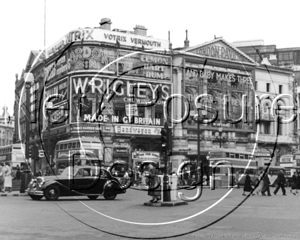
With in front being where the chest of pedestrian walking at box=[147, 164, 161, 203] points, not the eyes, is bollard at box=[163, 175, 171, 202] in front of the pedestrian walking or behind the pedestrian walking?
behind

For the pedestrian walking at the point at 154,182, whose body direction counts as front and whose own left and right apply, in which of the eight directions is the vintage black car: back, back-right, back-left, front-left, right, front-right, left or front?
front-right

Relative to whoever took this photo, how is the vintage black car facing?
facing the viewer and to the left of the viewer

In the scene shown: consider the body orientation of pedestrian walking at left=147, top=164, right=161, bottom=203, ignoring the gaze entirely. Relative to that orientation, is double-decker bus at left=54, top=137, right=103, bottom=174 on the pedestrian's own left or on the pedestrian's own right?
on the pedestrian's own right

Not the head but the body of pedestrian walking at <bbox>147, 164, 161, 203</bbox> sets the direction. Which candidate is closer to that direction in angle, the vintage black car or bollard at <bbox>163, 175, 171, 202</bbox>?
the vintage black car

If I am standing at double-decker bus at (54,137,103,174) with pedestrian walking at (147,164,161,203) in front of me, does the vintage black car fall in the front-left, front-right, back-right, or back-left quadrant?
front-right

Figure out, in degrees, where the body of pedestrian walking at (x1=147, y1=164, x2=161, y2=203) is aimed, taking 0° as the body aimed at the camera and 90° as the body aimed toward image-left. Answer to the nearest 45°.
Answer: approximately 90°

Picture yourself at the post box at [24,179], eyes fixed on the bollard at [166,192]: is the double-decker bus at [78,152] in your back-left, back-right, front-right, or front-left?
front-left
